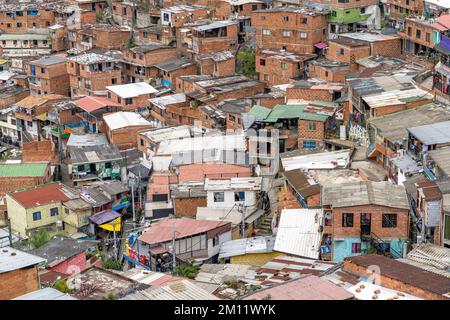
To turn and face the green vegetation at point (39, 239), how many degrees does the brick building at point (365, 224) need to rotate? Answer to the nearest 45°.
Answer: approximately 90° to its right

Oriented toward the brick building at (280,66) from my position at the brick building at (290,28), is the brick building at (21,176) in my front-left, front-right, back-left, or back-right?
front-right

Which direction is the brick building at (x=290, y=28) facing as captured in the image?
toward the camera

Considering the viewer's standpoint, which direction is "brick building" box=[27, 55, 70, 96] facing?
facing the viewer and to the left of the viewer

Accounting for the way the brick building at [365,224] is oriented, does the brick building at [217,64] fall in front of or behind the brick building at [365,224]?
behind

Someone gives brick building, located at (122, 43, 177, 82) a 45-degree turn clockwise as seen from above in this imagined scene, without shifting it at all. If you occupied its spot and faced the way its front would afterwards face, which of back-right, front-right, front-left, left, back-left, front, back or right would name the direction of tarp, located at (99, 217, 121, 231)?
left

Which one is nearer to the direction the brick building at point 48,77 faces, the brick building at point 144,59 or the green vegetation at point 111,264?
the green vegetation

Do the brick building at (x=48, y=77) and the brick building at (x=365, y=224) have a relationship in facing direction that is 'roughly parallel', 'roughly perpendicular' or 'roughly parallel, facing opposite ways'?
roughly parallel

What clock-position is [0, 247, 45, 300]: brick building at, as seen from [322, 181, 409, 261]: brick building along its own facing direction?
[0, 247, 45, 300]: brick building is roughly at 2 o'clock from [322, 181, 409, 261]: brick building.

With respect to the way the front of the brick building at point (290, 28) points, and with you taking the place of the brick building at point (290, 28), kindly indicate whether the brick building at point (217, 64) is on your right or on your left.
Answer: on your right

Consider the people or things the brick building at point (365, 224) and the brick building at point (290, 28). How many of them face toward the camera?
2

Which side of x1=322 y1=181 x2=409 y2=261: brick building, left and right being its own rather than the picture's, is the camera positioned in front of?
front

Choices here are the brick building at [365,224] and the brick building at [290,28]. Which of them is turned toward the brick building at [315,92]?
the brick building at [290,28]

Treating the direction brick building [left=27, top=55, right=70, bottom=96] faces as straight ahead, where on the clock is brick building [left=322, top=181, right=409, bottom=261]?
brick building [left=322, top=181, right=409, bottom=261] is roughly at 10 o'clock from brick building [left=27, top=55, right=70, bottom=96].

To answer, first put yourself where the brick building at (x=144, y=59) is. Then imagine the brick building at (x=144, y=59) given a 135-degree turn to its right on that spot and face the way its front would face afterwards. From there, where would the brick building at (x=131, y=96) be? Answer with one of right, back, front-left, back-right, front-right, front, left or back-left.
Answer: back

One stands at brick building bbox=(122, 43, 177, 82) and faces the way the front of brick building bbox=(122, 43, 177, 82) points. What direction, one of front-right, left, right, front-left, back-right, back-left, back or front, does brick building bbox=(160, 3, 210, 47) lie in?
back

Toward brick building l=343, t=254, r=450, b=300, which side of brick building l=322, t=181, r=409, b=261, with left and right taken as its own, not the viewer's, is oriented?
front
